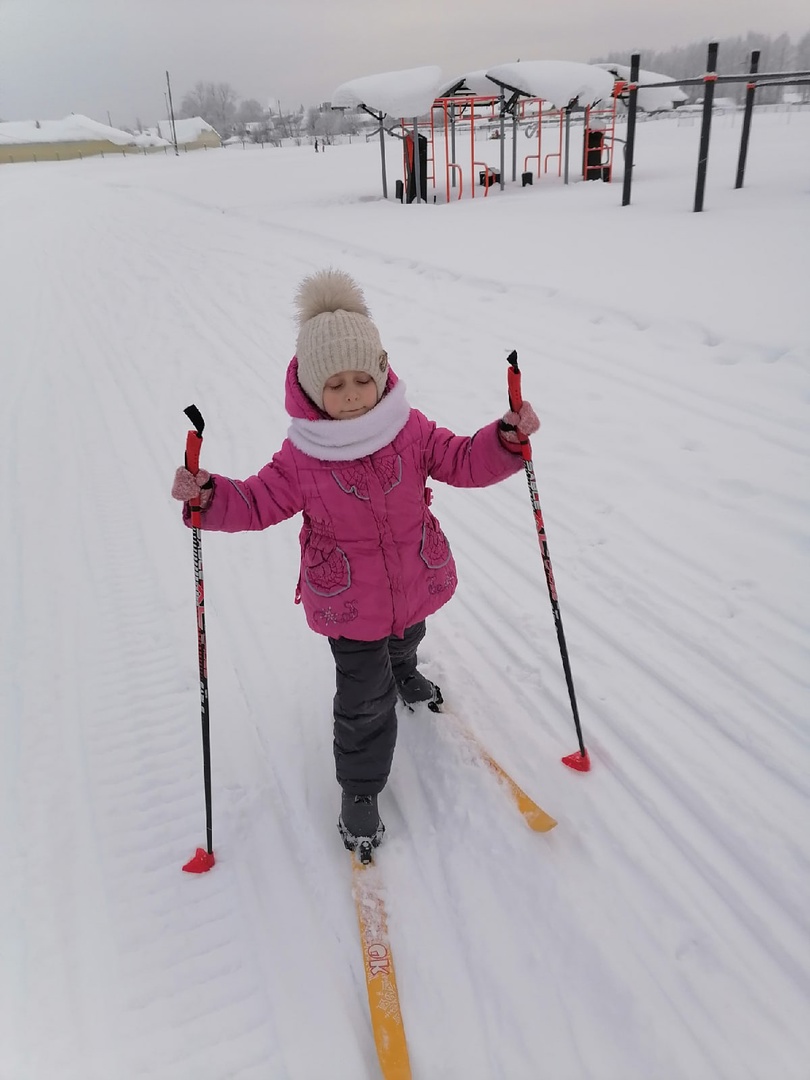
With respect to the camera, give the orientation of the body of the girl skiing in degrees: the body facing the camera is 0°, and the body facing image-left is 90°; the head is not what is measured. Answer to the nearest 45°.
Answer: approximately 0°

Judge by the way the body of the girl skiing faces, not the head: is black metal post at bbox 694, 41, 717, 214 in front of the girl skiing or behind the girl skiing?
behind

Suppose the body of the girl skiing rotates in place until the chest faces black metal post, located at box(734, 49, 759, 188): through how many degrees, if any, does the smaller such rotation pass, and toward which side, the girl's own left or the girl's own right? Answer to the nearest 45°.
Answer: approximately 135° to the girl's own left

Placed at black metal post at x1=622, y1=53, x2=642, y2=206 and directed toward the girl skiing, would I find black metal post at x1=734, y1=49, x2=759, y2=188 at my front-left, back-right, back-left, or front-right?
back-left
